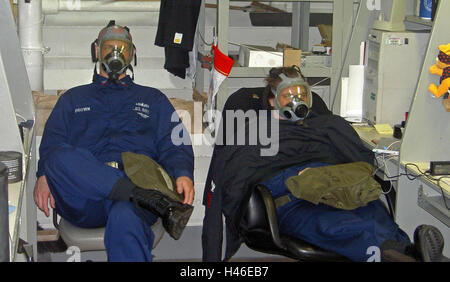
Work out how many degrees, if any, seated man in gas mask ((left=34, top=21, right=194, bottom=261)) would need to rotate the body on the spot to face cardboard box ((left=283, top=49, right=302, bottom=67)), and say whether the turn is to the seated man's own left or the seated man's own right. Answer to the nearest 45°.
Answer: approximately 135° to the seated man's own left

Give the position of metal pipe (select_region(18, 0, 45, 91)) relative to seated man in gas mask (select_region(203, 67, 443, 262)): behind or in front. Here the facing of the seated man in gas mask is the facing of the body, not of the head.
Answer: behind

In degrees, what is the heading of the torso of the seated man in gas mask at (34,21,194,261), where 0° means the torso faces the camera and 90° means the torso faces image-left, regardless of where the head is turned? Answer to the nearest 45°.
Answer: approximately 0°

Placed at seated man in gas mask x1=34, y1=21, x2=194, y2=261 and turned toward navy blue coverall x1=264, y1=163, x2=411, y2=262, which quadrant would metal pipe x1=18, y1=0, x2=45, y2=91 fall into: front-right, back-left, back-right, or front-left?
back-left

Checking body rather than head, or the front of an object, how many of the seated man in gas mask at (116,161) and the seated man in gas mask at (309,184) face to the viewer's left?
0

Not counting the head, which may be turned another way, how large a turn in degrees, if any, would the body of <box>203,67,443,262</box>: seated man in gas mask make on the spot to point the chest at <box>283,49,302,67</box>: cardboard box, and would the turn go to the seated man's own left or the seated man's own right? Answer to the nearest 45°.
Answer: approximately 135° to the seated man's own left

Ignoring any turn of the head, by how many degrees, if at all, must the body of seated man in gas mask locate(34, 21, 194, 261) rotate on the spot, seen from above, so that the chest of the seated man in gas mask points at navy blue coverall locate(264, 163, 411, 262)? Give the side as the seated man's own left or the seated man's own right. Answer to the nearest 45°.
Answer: approximately 90° to the seated man's own left

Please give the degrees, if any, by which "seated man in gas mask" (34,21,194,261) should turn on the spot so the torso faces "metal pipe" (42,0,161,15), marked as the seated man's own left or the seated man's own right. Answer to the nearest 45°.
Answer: approximately 180°

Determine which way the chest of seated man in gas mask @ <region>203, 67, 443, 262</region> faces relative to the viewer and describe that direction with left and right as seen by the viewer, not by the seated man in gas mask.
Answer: facing the viewer and to the right of the viewer

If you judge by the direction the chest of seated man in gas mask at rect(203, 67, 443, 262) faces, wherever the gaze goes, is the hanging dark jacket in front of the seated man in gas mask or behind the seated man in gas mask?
behind

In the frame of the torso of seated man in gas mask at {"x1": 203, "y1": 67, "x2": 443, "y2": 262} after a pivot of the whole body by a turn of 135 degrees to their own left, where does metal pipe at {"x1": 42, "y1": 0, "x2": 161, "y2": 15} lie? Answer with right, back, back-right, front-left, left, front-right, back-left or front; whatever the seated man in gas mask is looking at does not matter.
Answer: front-left
